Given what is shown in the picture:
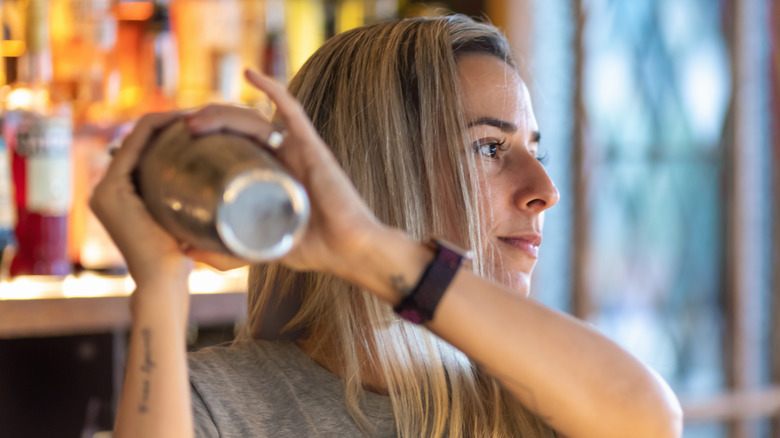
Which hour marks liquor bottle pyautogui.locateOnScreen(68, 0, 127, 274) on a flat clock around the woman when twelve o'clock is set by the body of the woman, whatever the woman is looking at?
The liquor bottle is roughly at 6 o'clock from the woman.

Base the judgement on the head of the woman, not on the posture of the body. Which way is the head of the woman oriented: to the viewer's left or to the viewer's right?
to the viewer's right

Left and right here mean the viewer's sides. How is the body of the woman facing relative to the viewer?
facing the viewer and to the right of the viewer

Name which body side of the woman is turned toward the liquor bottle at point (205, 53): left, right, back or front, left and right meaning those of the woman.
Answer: back

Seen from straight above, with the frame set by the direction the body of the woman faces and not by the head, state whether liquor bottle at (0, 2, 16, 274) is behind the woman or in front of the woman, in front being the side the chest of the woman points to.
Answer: behind

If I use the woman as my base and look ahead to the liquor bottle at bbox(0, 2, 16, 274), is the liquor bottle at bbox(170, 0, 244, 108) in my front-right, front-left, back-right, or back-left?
front-right

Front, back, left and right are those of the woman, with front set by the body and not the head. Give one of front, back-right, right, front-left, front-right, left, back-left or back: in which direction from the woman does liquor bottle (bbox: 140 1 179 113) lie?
back
